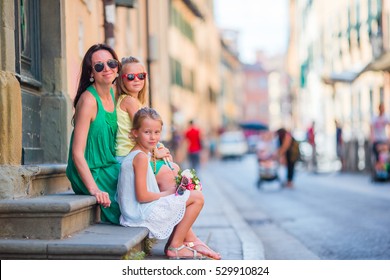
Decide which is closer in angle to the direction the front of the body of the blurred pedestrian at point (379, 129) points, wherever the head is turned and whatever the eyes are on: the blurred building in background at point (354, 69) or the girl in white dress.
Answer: the girl in white dress

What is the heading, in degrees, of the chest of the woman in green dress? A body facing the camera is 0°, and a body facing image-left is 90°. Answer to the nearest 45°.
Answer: approximately 315°

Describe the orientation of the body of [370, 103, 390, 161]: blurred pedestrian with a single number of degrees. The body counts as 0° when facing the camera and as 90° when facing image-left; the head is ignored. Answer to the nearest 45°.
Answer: approximately 0°

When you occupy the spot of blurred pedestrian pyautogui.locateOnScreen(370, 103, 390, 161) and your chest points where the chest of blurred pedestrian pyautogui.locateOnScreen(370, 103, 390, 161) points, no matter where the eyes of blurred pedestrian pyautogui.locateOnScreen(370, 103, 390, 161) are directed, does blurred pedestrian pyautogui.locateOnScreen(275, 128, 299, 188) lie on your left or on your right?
on your right
